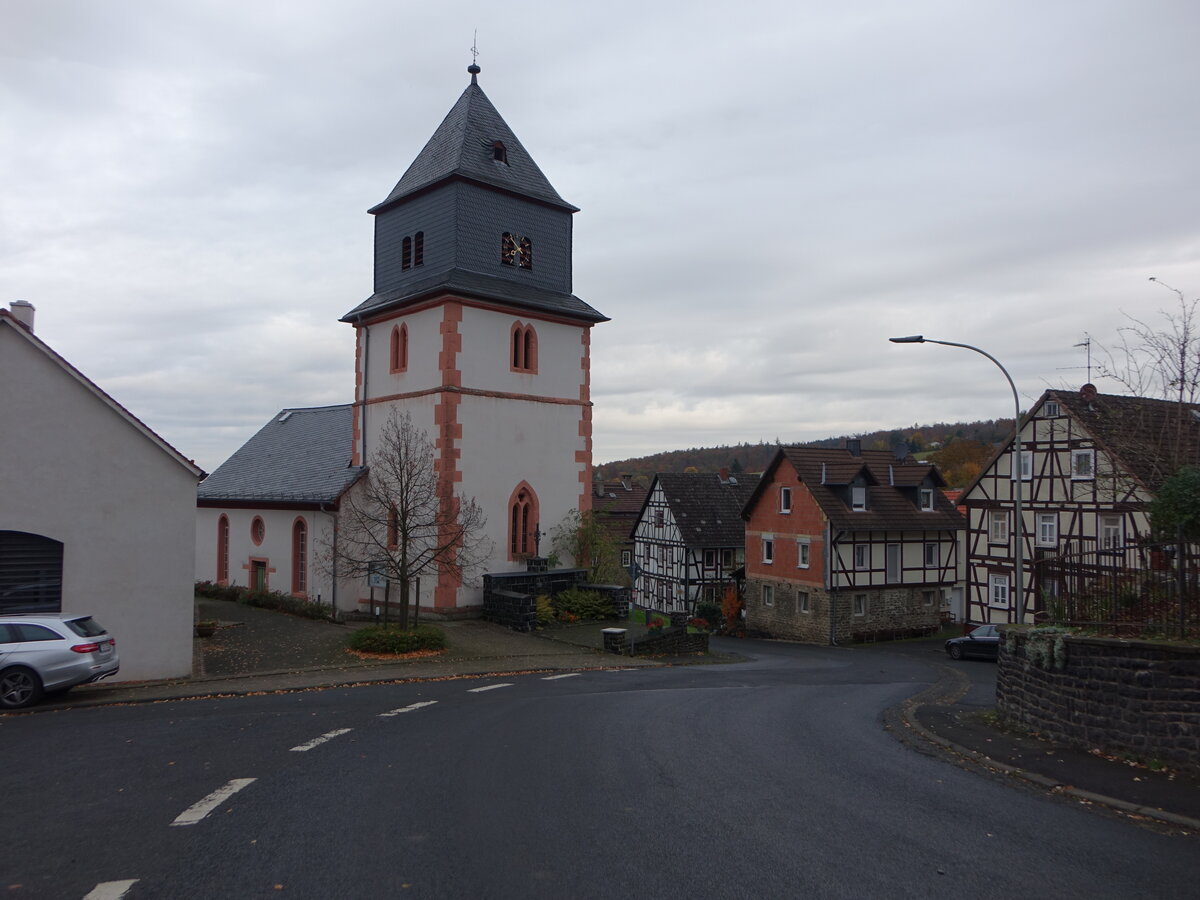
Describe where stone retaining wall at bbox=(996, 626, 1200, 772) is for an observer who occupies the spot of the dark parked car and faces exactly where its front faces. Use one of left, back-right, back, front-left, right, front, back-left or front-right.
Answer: left

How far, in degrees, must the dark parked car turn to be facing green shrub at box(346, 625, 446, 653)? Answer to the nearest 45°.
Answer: approximately 45° to its left

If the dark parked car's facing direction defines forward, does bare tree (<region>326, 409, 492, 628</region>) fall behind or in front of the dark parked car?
in front

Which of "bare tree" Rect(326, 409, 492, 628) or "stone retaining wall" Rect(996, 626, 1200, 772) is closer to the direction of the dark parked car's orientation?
the bare tree

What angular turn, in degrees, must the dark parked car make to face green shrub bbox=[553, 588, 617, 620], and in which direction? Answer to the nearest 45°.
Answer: approximately 45° to its left

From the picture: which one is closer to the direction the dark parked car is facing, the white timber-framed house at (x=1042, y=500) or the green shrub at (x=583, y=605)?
the green shrub

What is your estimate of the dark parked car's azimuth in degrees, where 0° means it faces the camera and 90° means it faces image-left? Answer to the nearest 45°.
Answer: approximately 90°

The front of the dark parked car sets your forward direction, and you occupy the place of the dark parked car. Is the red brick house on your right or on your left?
on your right
